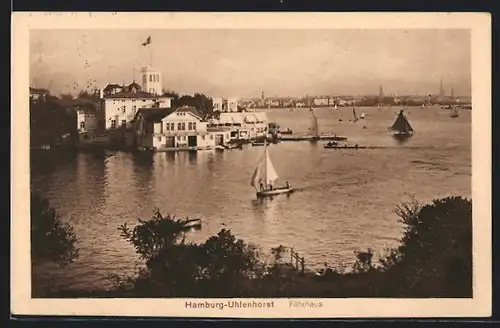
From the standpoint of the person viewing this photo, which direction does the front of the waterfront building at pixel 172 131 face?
facing the viewer and to the right of the viewer
